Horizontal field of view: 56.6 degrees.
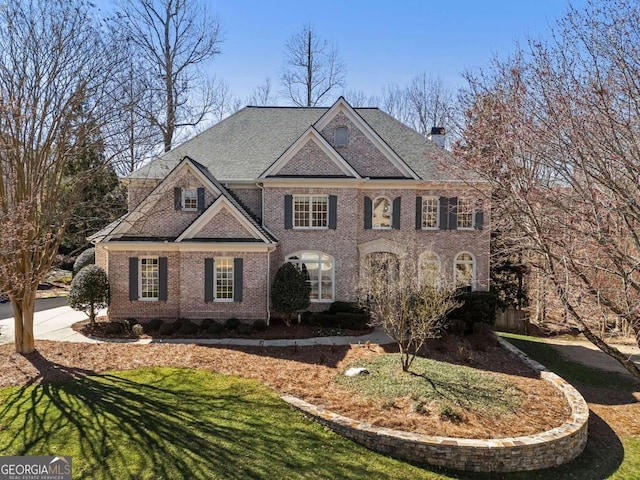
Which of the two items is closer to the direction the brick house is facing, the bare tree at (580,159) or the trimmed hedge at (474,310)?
the bare tree

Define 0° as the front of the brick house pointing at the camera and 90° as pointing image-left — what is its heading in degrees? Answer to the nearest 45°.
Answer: approximately 0°

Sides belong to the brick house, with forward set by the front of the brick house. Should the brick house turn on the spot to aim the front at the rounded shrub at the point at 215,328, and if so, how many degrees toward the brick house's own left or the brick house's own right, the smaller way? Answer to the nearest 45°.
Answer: approximately 45° to the brick house's own right
